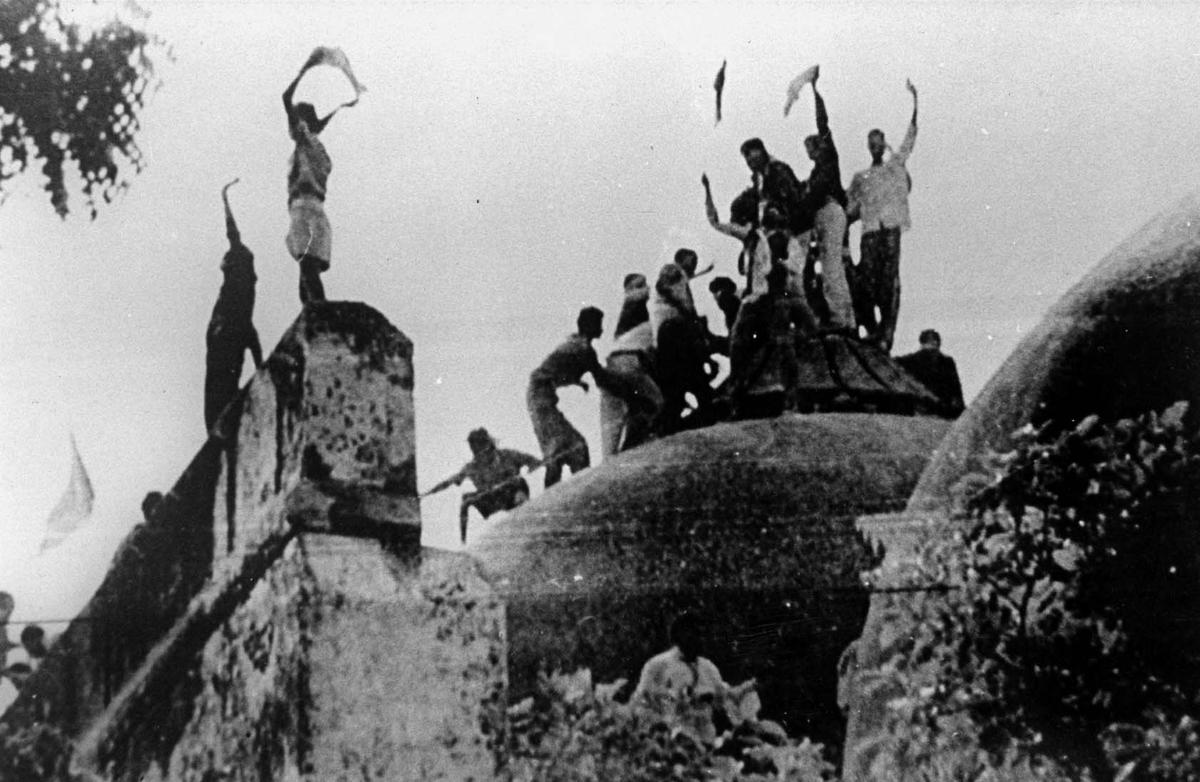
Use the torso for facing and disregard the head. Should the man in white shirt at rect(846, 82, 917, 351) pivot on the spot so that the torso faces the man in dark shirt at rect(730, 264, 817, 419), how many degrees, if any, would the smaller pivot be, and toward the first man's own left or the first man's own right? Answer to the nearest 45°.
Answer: approximately 45° to the first man's own right

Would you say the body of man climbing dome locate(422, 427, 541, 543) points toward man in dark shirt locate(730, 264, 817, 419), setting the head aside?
no

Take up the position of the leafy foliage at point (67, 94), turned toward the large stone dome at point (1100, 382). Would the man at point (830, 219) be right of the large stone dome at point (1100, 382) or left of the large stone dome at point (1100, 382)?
left

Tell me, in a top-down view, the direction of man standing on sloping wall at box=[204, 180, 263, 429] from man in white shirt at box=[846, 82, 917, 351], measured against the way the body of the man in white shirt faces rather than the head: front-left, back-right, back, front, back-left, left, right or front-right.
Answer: front-right

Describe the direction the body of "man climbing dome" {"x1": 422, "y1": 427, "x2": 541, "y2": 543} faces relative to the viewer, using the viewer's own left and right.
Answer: facing the viewer and to the left of the viewer

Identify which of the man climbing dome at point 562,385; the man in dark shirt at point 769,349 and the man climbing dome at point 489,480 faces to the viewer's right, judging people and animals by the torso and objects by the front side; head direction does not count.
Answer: the man climbing dome at point 562,385

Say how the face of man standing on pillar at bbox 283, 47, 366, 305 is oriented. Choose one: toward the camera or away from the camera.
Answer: toward the camera

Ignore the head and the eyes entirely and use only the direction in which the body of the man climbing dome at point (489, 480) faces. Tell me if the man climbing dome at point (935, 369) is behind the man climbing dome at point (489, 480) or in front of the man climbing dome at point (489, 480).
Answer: behind

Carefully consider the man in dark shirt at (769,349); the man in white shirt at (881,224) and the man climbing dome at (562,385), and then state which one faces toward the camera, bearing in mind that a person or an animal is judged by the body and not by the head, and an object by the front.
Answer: the man in white shirt

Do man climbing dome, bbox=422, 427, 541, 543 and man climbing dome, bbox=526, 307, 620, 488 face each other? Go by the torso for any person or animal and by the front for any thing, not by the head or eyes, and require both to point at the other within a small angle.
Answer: no

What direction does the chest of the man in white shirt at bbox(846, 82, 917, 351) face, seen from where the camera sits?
toward the camera

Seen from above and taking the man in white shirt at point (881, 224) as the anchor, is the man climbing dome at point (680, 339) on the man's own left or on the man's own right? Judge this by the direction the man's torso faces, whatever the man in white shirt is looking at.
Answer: on the man's own right
